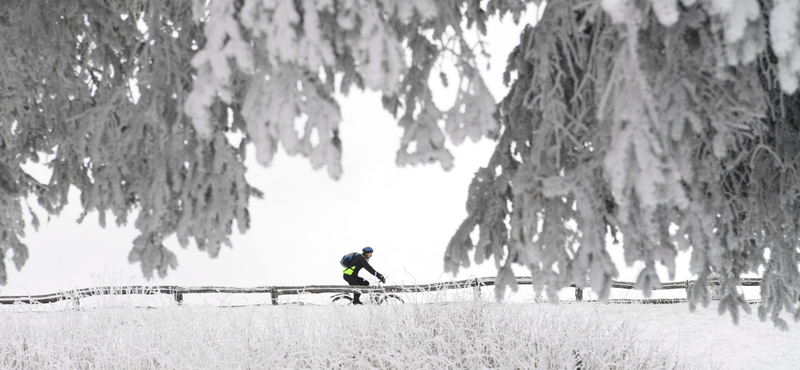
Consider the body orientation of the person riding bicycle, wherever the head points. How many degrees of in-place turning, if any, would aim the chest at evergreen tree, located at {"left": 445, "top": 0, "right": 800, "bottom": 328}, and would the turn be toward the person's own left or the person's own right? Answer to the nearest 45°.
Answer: approximately 90° to the person's own right

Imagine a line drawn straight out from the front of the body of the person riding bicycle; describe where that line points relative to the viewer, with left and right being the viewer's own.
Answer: facing to the right of the viewer

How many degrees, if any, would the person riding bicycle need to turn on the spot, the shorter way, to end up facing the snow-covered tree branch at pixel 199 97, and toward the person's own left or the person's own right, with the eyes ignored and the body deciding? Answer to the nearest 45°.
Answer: approximately 90° to the person's own right
